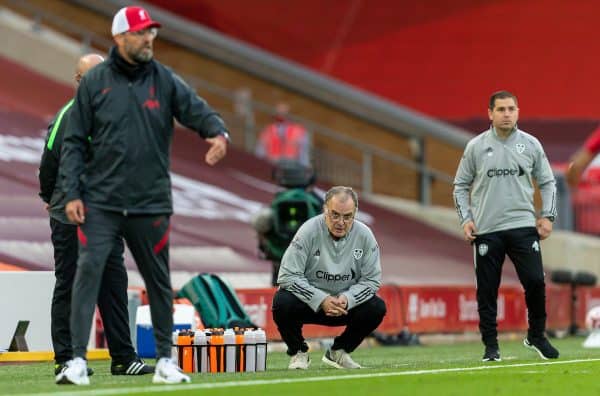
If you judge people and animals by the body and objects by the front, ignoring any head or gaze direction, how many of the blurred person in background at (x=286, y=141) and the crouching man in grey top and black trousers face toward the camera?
2

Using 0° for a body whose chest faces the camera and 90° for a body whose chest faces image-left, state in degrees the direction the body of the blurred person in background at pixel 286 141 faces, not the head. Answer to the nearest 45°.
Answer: approximately 0°

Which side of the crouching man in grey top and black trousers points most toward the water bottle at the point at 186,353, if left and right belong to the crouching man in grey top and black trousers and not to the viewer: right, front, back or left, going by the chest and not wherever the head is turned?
right

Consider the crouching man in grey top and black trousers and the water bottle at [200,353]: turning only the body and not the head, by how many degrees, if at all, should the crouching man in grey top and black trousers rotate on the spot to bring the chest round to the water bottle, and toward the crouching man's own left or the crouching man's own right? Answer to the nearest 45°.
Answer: approximately 90° to the crouching man's own right

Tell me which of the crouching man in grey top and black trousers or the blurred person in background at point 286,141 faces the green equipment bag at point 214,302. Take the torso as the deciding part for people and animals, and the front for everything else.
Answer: the blurred person in background

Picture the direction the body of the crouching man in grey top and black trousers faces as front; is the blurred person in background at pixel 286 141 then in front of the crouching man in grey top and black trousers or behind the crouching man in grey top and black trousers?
behind

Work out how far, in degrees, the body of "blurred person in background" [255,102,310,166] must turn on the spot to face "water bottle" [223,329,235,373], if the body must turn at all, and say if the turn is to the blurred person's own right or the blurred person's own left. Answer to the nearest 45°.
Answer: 0° — they already face it

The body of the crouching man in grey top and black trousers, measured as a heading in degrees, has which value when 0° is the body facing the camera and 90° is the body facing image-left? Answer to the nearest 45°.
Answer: approximately 0°
